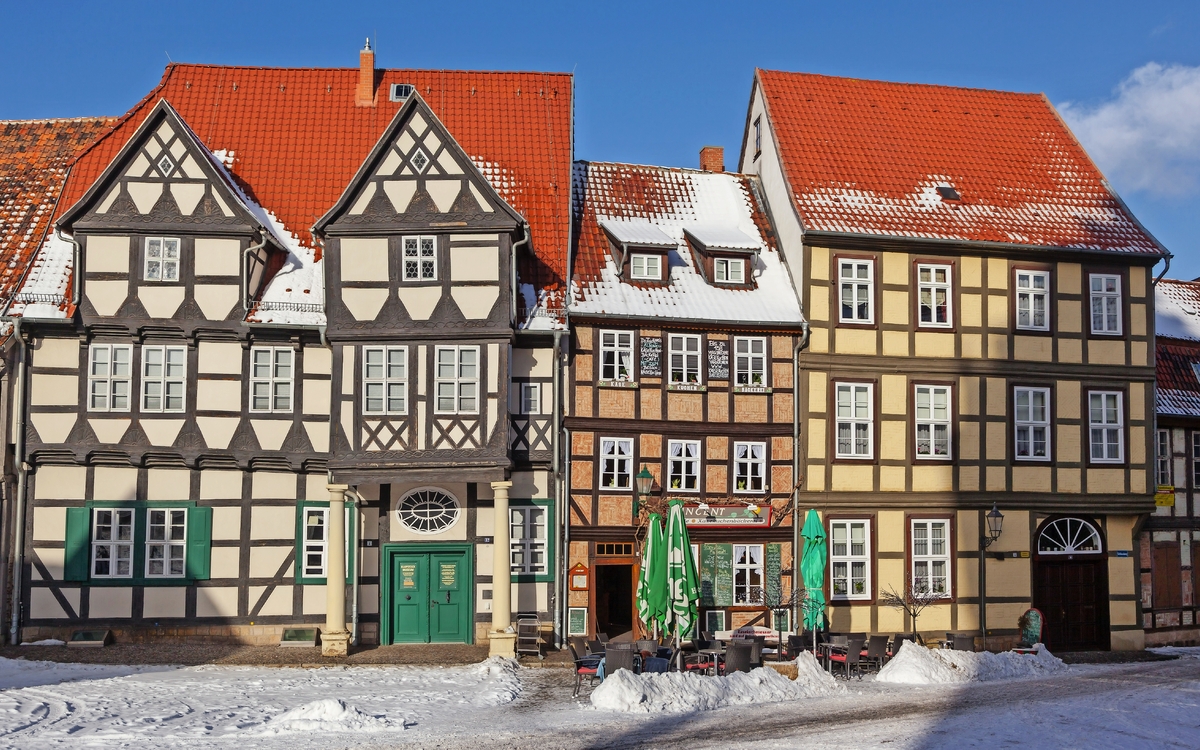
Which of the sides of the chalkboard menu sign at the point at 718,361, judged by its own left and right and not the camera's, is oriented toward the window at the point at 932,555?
left

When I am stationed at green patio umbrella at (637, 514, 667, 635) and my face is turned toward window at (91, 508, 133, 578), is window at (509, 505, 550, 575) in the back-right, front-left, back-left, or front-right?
front-right

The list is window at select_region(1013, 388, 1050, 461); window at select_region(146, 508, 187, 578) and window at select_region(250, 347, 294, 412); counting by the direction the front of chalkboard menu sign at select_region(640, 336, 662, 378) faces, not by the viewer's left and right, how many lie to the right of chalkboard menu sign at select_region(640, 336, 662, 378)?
2

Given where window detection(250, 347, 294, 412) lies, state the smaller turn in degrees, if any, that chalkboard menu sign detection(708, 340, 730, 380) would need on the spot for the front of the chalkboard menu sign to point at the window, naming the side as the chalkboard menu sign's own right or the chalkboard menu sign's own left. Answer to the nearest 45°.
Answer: approximately 90° to the chalkboard menu sign's own right

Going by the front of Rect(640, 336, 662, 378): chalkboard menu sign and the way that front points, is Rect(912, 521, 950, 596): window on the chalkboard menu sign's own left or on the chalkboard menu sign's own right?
on the chalkboard menu sign's own left

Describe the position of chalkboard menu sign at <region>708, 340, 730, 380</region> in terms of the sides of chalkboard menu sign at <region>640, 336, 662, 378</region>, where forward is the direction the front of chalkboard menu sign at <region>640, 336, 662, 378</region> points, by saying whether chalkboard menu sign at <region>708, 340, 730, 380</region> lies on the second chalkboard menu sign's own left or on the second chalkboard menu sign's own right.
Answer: on the second chalkboard menu sign's own left

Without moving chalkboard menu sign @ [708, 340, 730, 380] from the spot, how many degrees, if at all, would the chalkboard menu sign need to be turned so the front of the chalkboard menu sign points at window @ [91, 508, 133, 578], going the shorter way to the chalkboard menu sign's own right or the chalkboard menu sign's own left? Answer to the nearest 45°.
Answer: approximately 90° to the chalkboard menu sign's own right

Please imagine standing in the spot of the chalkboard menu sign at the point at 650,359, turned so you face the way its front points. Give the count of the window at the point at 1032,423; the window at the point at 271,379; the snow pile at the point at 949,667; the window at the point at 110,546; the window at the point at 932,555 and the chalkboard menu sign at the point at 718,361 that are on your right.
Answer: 2

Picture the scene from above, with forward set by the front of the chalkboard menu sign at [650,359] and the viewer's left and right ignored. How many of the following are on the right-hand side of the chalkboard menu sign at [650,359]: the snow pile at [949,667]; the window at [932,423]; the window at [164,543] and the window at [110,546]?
2

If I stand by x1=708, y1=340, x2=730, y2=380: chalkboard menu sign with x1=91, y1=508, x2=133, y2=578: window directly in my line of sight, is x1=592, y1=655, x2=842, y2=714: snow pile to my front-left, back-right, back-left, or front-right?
front-left

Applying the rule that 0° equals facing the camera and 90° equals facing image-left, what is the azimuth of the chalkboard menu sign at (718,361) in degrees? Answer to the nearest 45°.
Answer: approximately 0°

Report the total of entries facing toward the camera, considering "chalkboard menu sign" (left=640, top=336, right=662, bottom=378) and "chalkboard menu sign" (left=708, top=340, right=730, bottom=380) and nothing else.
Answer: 2

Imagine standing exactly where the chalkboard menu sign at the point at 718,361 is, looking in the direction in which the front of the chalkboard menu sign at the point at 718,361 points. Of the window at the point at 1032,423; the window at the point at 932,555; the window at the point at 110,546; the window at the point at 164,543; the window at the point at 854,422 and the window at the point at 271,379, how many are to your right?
3

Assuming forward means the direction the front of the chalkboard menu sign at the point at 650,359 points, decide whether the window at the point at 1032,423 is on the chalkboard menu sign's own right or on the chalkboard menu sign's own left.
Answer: on the chalkboard menu sign's own left

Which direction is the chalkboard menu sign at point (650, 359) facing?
toward the camera

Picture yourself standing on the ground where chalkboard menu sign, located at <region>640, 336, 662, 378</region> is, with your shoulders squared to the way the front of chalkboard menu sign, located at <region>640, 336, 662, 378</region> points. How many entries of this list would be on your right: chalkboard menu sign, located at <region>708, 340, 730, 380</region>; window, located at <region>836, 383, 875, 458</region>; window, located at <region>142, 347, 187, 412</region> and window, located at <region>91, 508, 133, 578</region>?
2

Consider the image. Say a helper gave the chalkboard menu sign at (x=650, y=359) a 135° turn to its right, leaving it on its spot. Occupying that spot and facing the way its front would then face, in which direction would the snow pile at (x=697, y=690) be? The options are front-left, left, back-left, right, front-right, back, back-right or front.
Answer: back-left
